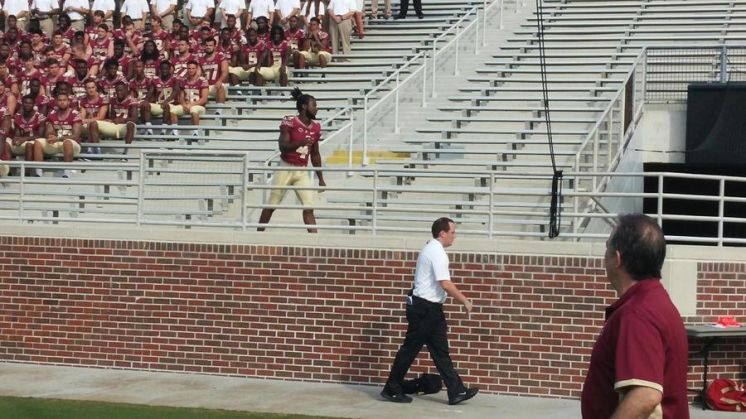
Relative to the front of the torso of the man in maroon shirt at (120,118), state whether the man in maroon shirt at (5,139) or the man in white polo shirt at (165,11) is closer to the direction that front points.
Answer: the man in maroon shirt

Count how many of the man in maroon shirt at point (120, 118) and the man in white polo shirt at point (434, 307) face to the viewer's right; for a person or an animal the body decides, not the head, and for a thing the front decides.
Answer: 1

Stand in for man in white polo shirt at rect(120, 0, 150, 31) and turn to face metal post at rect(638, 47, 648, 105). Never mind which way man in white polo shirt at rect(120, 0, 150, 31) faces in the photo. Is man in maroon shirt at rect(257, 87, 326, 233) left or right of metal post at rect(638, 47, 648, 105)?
right

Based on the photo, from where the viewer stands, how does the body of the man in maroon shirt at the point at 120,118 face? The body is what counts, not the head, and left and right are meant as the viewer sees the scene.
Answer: facing the viewer and to the left of the viewer

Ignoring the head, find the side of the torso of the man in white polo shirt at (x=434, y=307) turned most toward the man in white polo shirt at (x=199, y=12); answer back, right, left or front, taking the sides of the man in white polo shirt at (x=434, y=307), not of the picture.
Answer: left

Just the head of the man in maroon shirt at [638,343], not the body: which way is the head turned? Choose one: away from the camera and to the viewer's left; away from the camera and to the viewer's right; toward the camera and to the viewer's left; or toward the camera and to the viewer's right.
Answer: away from the camera and to the viewer's left

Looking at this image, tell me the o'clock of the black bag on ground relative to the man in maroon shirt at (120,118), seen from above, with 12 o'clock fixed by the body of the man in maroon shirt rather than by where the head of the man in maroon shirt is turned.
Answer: The black bag on ground is roughly at 10 o'clock from the man in maroon shirt.

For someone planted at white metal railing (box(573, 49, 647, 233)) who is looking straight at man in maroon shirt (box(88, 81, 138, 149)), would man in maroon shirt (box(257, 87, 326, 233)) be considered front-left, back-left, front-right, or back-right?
front-left

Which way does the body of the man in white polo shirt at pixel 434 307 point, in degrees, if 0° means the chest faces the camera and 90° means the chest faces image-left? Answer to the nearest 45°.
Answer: approximately 270°

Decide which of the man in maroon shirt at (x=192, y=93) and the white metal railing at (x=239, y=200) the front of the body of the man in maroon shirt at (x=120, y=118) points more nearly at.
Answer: the white metal railing

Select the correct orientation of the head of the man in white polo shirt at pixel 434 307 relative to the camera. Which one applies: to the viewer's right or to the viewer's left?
to the viewer's right

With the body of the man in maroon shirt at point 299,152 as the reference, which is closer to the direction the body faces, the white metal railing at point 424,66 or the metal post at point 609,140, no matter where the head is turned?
the metal post

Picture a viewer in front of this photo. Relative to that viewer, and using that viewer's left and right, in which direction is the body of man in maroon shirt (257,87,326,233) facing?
facing the viewer and to the right of the viewer

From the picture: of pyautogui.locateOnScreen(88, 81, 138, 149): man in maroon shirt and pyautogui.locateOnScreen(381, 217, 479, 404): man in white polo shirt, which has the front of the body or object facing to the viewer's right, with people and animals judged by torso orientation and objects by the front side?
the man in white polo shirt

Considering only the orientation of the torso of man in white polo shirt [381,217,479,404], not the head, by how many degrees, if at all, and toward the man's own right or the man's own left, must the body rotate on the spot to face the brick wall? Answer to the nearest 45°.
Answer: approximately 135° to the man's own left
